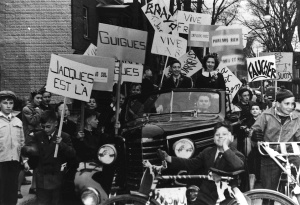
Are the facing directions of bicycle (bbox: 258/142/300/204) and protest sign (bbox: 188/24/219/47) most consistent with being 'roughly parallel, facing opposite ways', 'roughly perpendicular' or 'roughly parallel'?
roughly perpendicular

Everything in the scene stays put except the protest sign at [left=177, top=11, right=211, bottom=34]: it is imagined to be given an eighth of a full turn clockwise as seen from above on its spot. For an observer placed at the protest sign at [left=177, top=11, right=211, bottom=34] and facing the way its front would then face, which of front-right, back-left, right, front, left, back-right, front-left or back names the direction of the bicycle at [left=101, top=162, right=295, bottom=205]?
front-left

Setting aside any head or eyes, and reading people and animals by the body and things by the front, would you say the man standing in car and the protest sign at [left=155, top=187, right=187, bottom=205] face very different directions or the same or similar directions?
same or similar directions

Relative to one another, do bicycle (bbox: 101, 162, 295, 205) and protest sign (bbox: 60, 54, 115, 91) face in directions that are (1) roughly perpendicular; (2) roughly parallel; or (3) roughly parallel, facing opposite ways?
roughly perpendicular

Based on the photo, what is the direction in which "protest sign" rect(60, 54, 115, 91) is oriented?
toward the camera

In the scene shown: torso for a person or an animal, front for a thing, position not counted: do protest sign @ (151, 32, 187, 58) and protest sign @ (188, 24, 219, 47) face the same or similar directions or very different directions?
same or similar directions

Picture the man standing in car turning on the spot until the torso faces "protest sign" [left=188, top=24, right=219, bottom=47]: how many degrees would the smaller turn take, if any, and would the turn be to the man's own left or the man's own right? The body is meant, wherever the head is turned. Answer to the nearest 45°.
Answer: approximately 180°

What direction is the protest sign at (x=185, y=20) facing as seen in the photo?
toward the camera

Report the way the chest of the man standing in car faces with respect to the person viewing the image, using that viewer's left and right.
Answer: facing the viewer

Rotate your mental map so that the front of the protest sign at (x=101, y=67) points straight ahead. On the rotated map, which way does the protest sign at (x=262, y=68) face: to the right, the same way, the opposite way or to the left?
the same way

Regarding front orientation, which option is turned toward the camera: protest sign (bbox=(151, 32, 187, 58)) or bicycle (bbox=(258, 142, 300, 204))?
the protest sign
